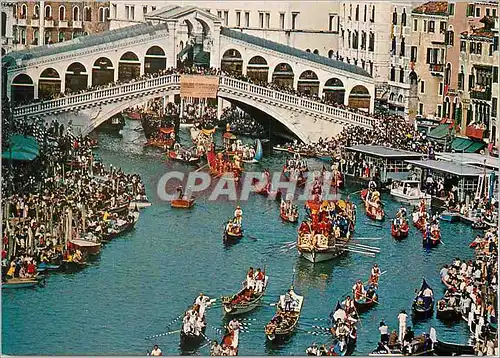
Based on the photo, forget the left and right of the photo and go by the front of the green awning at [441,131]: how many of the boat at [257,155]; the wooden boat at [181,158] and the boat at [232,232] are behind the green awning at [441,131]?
0

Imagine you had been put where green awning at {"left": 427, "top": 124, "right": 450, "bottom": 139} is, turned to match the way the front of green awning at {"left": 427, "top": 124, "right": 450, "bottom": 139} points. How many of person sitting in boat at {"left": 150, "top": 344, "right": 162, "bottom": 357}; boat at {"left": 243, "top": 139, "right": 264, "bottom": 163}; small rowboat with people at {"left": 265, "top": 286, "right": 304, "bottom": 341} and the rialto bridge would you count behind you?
0

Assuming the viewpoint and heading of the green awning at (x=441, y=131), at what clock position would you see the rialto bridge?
The rialto bridge is roughly at 1 o'clock from the green awning.

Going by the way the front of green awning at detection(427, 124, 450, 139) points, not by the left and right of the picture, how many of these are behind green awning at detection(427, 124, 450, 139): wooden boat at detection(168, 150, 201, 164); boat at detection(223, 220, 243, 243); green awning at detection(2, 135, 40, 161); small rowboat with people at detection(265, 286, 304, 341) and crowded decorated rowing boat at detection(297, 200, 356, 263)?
0

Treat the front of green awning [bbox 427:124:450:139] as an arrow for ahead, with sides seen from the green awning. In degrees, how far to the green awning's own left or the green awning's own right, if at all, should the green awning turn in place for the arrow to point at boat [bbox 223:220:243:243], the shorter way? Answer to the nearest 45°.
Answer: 0° — it already faces it

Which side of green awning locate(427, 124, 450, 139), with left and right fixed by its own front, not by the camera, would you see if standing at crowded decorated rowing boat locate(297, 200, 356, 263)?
front

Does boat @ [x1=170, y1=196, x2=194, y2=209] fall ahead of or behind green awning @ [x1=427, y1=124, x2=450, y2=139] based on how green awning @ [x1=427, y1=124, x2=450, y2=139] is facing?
ahead

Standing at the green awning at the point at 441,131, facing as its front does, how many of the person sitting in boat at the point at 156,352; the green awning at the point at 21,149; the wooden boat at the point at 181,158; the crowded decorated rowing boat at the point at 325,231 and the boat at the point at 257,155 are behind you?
0

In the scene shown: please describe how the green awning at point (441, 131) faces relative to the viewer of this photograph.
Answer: facing the viewer and to the left of the viewer

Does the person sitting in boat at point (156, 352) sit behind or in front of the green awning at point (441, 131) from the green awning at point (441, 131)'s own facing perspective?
in front

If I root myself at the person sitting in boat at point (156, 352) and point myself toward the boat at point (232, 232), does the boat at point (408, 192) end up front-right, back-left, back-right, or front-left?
front-right

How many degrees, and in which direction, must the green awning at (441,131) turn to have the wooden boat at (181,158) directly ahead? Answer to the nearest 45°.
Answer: approximately 45° to its right

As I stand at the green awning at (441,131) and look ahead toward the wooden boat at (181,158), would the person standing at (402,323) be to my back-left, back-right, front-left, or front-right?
front-left

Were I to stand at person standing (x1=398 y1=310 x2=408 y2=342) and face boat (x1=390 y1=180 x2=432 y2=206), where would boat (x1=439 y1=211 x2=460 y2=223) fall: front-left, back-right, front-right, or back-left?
front-right
